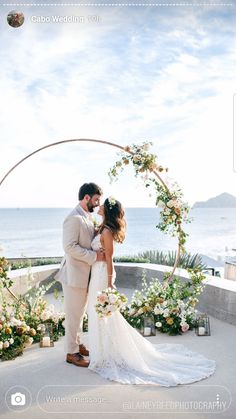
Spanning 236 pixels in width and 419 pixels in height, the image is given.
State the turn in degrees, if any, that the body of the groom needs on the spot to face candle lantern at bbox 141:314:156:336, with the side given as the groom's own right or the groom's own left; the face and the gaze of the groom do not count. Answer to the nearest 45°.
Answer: approximately 45° to the groom's own left

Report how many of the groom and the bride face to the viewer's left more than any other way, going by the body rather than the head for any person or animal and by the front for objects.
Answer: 1

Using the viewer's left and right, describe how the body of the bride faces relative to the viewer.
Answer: facing to the left of the viewer

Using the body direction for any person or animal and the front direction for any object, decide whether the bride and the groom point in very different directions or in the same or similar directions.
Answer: very different directions

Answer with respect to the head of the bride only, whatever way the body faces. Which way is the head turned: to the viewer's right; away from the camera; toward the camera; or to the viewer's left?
to the viewer's left

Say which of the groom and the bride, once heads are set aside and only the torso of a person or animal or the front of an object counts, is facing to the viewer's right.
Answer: the groom

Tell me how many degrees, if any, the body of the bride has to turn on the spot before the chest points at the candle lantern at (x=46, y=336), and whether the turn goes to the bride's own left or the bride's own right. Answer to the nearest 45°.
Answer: approximately 45° to the bride's own right

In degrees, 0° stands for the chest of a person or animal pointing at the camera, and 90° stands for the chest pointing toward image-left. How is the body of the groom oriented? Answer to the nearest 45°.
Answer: approximately 270°

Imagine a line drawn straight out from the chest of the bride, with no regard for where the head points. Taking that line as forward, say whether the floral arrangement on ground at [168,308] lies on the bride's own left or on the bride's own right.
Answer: on the bride's own right

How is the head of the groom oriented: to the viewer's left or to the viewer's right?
to the viewer's right
